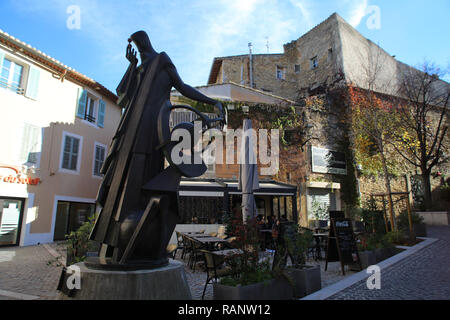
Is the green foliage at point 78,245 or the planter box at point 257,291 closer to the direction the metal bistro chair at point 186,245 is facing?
the planter box

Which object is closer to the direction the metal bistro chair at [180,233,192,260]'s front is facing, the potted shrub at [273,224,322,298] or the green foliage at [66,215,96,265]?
the potted shrub

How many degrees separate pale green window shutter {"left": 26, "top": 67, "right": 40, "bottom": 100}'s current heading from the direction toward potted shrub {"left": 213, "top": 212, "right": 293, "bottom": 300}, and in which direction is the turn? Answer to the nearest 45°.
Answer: approximately 45° to its right

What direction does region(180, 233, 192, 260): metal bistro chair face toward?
to the viewer's right

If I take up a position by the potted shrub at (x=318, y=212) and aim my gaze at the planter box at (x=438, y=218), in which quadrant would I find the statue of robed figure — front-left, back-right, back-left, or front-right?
back-right

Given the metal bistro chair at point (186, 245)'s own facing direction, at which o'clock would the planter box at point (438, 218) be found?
The planter box is roughly at 11 o'clock from the metal bistro chair.

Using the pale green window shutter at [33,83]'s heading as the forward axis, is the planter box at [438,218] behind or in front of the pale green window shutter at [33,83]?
in front

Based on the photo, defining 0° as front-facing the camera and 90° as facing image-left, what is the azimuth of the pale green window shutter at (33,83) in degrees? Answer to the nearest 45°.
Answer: approximately 315°

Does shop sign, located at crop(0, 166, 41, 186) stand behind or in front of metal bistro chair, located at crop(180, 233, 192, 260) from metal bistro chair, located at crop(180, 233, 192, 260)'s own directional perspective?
behind

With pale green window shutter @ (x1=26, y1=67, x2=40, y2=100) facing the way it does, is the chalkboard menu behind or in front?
in front

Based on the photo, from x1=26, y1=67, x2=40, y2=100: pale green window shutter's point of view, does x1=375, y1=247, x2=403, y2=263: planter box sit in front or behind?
in front
